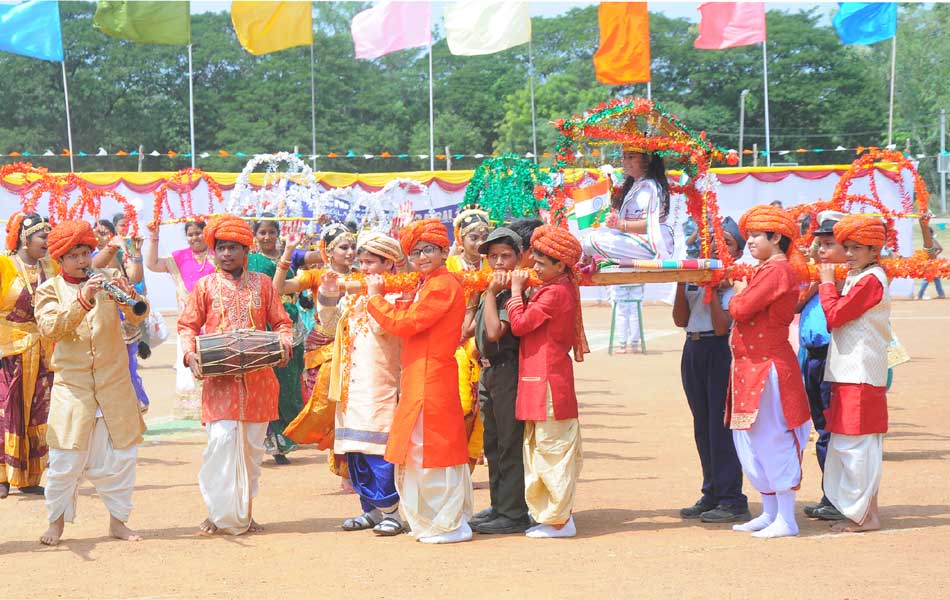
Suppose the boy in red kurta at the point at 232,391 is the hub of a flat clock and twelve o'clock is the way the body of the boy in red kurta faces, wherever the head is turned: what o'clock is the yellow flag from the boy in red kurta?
The yellow flag is roughly at 6 o'clock from the boy in red kurta.

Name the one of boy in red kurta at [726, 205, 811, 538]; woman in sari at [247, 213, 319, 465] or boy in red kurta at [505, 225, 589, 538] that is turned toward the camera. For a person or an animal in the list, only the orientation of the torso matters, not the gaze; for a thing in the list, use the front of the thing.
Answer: the woman in sari

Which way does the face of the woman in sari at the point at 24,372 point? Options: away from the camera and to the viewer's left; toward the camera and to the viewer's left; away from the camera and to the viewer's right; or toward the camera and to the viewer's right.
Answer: toward the camera and to the viewer's right

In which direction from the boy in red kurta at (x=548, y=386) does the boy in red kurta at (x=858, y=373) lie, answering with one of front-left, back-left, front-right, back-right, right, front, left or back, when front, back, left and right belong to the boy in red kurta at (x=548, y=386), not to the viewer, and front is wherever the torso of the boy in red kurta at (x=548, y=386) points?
back

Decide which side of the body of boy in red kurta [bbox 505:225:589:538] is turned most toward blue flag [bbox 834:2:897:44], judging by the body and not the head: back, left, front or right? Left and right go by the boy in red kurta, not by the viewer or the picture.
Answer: right

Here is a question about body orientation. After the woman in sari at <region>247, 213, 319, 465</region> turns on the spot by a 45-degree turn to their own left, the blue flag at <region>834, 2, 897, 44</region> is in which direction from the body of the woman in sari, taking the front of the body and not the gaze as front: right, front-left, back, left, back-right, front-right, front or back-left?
left

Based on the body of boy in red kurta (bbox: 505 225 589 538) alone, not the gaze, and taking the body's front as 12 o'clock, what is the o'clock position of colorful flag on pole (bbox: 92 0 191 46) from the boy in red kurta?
The colorful flag on pole is roughly at 2 o'clock from the boy in red kurta.

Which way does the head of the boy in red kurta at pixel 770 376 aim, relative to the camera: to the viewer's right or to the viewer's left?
to the viewer's left

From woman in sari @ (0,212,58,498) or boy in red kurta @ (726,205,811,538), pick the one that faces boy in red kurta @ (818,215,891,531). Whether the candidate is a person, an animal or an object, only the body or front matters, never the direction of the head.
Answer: the woman in sari

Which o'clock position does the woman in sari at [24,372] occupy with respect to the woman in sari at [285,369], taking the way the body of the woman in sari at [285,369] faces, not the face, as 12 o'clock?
the woman in sari at [24,372] is roughly at 2 o'clock from the woman in sari at [285,369].

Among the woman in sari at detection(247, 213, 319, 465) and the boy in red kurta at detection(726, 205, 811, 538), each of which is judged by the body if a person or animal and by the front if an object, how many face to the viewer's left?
1

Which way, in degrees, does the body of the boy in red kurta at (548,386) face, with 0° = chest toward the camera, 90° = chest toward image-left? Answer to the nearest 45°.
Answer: approximately 90°

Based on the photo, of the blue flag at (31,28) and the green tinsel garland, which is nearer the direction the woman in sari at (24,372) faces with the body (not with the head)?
the green tinsel garland

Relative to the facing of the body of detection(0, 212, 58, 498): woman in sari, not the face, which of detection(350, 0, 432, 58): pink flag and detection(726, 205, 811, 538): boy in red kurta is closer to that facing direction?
the boy in red kurta

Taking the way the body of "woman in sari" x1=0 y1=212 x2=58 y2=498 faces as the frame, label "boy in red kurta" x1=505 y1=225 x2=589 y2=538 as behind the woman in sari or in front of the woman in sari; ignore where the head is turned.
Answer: in front

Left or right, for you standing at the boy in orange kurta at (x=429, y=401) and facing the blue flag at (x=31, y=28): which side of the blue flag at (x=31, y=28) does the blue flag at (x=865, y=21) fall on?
right

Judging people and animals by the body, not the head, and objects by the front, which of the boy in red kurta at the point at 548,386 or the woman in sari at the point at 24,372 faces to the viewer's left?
the boy in red kurta

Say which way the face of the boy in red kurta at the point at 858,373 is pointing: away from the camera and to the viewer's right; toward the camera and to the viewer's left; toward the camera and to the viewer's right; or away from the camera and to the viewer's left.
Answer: toward the camera and to the viewer's left
